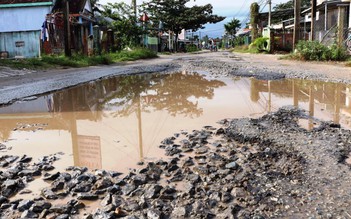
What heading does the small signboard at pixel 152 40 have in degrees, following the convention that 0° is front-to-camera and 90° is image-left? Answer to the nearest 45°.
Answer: approximately 0°

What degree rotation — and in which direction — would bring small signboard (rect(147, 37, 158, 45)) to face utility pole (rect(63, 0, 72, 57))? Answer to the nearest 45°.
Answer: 0° — it already faces it

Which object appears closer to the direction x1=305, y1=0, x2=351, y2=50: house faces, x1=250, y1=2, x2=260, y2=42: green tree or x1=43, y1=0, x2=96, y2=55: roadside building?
the roadside building

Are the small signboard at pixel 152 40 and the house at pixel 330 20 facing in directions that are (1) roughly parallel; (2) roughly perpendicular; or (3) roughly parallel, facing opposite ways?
roughly perpendicular

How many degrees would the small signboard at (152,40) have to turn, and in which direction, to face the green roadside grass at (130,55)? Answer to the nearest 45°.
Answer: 0° — it already faces it

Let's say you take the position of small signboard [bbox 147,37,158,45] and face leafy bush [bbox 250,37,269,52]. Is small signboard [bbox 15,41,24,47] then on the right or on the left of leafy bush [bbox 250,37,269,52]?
right
